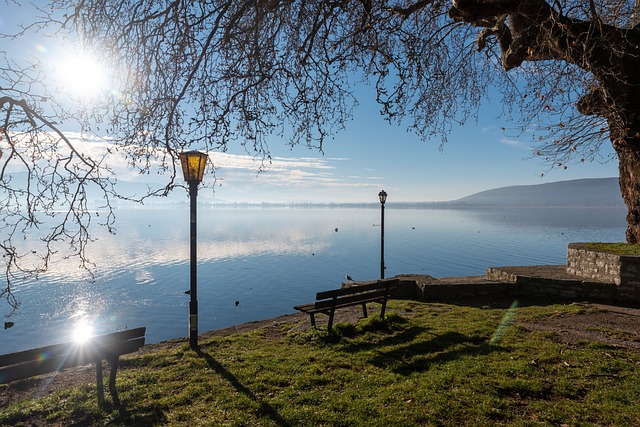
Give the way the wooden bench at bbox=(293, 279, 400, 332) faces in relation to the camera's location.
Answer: facing away from the viewer and to the left of the viewer

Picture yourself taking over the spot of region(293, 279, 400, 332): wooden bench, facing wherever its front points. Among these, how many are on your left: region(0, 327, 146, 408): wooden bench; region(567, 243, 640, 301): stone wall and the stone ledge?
1

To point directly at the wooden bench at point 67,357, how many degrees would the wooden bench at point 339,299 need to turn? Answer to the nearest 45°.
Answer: approximately 90° to its left

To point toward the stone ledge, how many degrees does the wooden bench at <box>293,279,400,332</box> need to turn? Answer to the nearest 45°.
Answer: approximately 90° to its right

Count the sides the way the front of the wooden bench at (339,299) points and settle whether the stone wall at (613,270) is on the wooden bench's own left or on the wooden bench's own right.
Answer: on the wooden bench's own right
